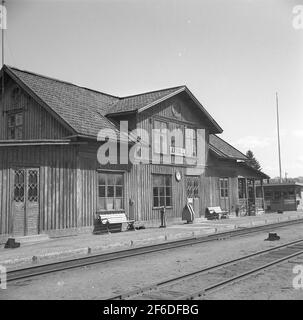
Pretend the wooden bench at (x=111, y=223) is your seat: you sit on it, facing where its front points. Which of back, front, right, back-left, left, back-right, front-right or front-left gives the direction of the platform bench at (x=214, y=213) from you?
left

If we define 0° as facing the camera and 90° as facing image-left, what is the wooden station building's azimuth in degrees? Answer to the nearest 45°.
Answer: approximately 315°

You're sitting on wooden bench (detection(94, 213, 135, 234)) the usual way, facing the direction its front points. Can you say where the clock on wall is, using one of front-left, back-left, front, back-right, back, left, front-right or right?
left

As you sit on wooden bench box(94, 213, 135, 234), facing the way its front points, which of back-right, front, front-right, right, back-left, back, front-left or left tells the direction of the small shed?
left

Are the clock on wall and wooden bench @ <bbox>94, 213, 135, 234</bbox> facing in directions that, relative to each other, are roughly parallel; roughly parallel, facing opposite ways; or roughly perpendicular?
roughly parallel

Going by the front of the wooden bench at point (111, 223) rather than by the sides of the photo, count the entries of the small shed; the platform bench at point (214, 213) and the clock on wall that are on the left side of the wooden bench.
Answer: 3

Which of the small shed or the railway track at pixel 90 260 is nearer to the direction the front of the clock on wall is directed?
the railway track

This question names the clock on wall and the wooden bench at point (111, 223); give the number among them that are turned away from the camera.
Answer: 0

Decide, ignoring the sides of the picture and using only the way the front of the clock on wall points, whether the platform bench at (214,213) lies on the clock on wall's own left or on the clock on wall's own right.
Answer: on the clock on wall's own left

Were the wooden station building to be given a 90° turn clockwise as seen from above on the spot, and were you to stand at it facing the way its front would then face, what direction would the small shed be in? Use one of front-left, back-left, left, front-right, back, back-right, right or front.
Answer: back

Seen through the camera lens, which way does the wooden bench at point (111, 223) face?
facing the viewer and to the right of the viewer

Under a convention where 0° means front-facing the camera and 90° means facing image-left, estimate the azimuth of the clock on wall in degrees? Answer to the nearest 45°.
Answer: approximately 315°
